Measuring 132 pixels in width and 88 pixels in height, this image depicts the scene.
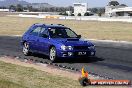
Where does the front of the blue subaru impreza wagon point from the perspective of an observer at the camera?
facing the viewer and to the right of the viewer
